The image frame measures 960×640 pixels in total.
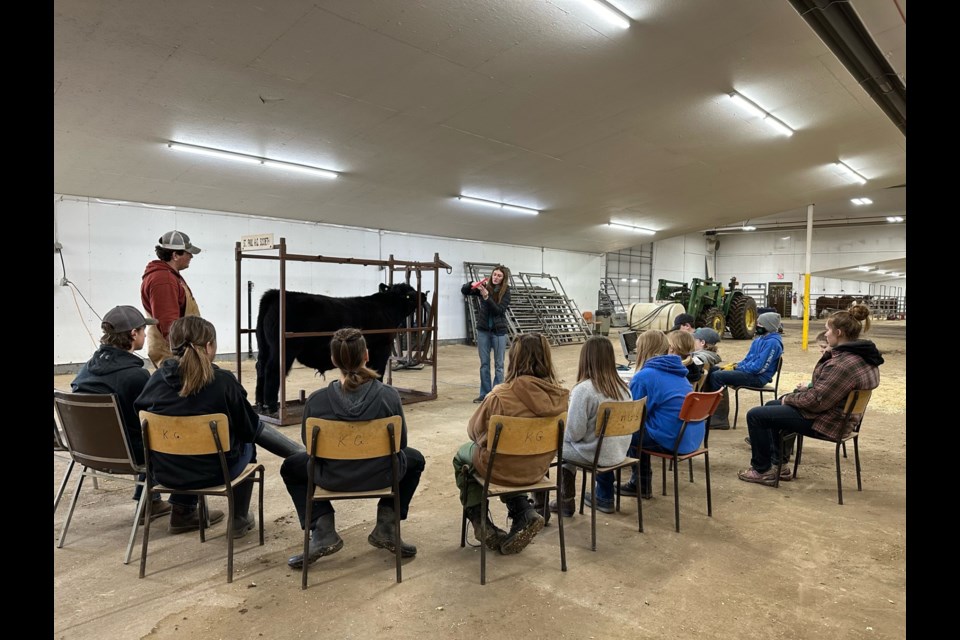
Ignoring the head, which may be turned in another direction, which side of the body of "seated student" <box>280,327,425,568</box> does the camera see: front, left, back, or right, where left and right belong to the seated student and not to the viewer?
back

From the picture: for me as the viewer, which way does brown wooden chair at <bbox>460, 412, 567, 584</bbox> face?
facing away from the viewer

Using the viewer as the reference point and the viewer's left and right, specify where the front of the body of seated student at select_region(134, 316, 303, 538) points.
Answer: facing away from the viewer and to the right of the viewer

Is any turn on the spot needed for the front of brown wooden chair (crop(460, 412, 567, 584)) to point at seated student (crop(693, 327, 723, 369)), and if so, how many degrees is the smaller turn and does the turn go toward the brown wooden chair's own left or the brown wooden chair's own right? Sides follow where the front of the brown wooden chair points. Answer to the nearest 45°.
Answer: approximately 45° to the brown wooden chair's own right

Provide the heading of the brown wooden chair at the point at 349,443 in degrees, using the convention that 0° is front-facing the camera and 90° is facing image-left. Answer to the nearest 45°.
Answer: approximately 180°

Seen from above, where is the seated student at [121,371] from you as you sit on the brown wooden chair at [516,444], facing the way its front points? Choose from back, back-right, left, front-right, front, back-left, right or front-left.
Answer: left

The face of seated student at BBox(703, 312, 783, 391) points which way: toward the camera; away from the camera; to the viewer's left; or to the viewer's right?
to the viewer's left

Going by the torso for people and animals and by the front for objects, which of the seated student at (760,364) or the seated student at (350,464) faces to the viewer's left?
the seated student at (760,364)

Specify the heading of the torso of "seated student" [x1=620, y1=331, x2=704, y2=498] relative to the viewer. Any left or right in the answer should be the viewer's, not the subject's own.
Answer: facing away from the viewer and to the left of the viewer

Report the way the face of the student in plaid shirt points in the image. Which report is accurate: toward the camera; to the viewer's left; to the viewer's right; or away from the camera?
to the viewer's left

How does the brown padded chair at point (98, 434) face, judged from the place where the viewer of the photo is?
facing away from the viewer and to the right of the viewer

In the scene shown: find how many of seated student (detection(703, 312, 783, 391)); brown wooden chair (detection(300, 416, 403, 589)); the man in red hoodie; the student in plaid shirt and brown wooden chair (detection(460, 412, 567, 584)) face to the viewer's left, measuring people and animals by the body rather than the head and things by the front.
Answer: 2

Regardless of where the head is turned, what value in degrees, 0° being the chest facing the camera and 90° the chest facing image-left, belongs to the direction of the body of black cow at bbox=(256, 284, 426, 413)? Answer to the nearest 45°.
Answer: approximately 270°

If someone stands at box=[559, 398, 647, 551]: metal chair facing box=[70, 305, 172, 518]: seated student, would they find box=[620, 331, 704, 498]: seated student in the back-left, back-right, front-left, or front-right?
back-right

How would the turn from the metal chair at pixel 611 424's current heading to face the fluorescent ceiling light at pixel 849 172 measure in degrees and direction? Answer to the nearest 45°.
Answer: approximately 90° to its right

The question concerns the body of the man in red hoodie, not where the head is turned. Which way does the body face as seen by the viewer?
to the viewer's right

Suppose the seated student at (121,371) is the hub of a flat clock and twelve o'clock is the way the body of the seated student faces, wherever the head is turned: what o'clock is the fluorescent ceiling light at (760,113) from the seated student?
The fluorescent ceiling light is roughly at 1 o'clock from the seated student.

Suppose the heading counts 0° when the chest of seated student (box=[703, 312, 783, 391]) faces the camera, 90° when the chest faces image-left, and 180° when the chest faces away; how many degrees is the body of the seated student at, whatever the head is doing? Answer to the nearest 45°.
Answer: approximately 90°

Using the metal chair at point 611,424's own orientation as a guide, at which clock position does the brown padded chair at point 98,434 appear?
The brown padded chair is roughly at 10 o'clock from the metal chair.
